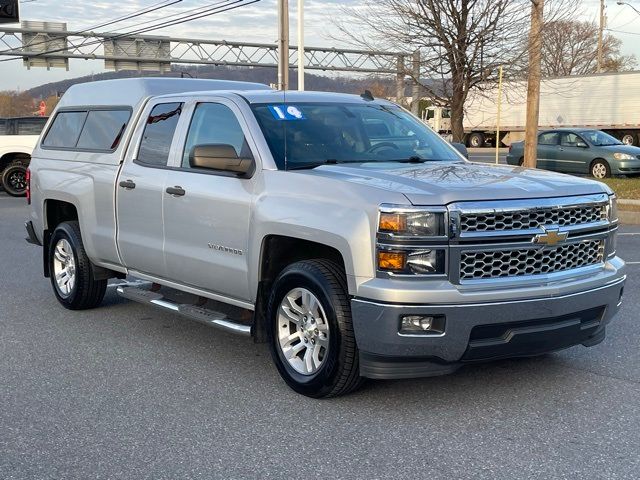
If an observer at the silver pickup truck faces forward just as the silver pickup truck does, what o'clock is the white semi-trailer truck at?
The white semi-trailer truck is roughly at 8 o'clock from the silver pickup truck.

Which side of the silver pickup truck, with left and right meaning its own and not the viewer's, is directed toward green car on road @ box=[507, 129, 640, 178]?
left

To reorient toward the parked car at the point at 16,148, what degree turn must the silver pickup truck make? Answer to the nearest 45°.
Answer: approximately 180°

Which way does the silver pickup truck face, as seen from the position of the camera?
facing the viewer and to the right of the viewer

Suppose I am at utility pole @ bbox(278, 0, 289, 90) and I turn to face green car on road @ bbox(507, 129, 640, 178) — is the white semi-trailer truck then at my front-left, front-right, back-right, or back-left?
front-left

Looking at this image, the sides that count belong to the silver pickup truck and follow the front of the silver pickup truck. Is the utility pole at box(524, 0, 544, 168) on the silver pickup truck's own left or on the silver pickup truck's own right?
on the silver pickup truck's own left
